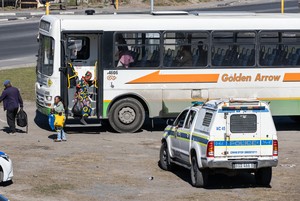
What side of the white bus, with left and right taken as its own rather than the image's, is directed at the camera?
left

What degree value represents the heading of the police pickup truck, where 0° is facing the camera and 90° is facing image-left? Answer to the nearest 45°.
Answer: approximately 135°

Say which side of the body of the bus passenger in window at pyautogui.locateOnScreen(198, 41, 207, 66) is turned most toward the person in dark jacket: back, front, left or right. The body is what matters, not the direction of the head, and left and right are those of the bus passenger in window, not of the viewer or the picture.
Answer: front

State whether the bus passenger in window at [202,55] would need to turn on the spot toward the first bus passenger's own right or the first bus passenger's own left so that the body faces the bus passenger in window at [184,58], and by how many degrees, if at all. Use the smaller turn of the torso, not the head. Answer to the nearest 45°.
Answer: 0° — they already face them

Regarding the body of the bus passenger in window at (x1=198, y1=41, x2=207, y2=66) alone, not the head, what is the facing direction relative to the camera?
to the viewer's left
